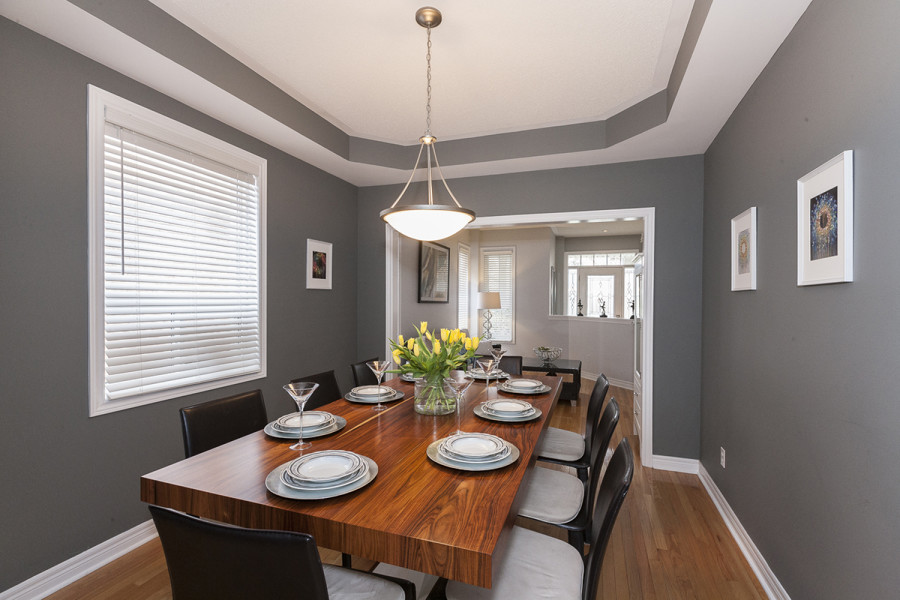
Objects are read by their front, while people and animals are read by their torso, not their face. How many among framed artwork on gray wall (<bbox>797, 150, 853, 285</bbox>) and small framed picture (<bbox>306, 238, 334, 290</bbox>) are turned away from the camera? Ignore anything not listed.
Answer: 0

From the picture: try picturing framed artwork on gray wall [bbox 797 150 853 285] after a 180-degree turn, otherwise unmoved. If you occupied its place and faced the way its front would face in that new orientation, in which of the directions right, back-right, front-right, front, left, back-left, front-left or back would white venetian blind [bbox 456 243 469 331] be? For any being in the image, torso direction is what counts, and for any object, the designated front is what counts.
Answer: left

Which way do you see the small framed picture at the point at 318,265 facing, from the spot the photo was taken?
facing the viewer and to the right of the viewer

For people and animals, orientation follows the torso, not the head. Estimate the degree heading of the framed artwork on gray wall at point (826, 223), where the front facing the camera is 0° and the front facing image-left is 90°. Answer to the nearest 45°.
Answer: approximately 45°

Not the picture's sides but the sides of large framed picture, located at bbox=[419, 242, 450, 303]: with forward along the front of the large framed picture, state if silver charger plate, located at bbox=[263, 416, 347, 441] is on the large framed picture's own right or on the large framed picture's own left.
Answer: on the large framed picture's own right

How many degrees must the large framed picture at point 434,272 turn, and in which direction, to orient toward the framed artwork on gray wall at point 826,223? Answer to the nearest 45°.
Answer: approximately 45° to its right

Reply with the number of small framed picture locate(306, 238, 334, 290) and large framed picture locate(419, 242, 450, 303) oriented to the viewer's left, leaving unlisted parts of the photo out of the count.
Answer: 0

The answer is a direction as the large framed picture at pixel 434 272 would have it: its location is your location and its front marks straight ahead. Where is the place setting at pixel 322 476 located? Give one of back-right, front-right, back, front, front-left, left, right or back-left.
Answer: front-right

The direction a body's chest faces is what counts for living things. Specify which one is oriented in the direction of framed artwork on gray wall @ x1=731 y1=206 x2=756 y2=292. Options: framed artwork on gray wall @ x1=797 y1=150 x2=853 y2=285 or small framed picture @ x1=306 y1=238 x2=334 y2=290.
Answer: the small framed picture

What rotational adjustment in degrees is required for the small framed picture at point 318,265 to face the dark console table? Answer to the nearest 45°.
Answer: approximately 45° to its left

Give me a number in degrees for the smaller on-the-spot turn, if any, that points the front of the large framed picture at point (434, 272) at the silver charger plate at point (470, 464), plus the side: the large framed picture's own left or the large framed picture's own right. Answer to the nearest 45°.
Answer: approximately 45° to the large framed picture's own right

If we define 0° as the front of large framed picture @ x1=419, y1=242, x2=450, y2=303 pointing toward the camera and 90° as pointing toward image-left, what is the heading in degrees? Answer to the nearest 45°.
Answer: approximately 315°

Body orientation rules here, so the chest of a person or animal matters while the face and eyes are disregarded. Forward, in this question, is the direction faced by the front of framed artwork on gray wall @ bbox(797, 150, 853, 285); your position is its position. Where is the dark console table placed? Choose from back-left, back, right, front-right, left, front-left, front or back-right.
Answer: right

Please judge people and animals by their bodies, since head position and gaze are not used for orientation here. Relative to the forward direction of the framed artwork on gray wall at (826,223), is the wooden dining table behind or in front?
in front

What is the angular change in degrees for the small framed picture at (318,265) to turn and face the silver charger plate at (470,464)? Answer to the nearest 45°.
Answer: approximately 45° to its right

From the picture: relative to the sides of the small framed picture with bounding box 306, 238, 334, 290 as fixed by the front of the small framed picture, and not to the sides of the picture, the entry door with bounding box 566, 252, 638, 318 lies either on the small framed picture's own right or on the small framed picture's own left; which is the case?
on the small framed picture's own left

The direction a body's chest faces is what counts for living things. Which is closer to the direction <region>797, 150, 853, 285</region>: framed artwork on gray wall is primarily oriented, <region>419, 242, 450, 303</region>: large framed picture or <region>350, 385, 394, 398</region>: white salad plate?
the white salad plate

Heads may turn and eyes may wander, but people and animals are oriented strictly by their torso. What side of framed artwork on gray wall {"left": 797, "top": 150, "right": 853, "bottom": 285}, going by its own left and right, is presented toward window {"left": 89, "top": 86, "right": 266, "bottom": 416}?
front

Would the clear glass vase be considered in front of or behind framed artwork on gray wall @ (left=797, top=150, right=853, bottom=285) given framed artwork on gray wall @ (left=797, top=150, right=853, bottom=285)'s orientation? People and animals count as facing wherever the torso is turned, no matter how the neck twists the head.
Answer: in front

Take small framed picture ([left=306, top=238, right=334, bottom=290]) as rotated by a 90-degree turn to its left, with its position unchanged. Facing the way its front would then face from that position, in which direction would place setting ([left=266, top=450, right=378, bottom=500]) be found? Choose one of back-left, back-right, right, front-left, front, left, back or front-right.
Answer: back-right
